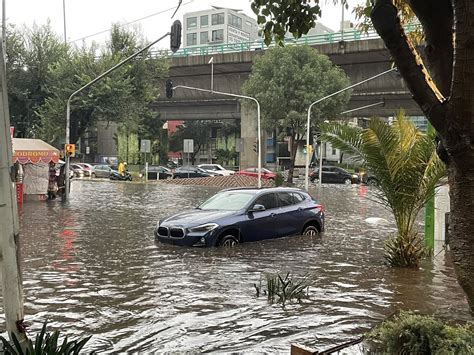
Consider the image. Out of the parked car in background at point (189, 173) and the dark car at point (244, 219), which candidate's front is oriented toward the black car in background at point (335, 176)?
the parked car in background at point (189, 173)

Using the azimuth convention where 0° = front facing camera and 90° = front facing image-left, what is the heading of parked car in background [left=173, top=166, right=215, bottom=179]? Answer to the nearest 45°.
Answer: approximately 270°

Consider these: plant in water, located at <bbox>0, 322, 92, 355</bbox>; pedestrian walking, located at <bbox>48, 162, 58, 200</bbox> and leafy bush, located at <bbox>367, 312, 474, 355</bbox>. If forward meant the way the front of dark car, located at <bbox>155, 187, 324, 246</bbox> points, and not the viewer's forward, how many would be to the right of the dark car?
1

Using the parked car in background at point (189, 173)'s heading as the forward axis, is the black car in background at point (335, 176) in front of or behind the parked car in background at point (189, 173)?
in front

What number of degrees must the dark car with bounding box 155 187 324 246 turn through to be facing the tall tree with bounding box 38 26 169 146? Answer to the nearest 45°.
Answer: approximately 135° to its right

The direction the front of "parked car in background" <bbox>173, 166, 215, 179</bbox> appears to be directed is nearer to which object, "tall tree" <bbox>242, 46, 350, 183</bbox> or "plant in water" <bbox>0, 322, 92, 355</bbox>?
the tall tree

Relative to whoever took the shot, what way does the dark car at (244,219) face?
facing the viewer and to the left of the viewer
